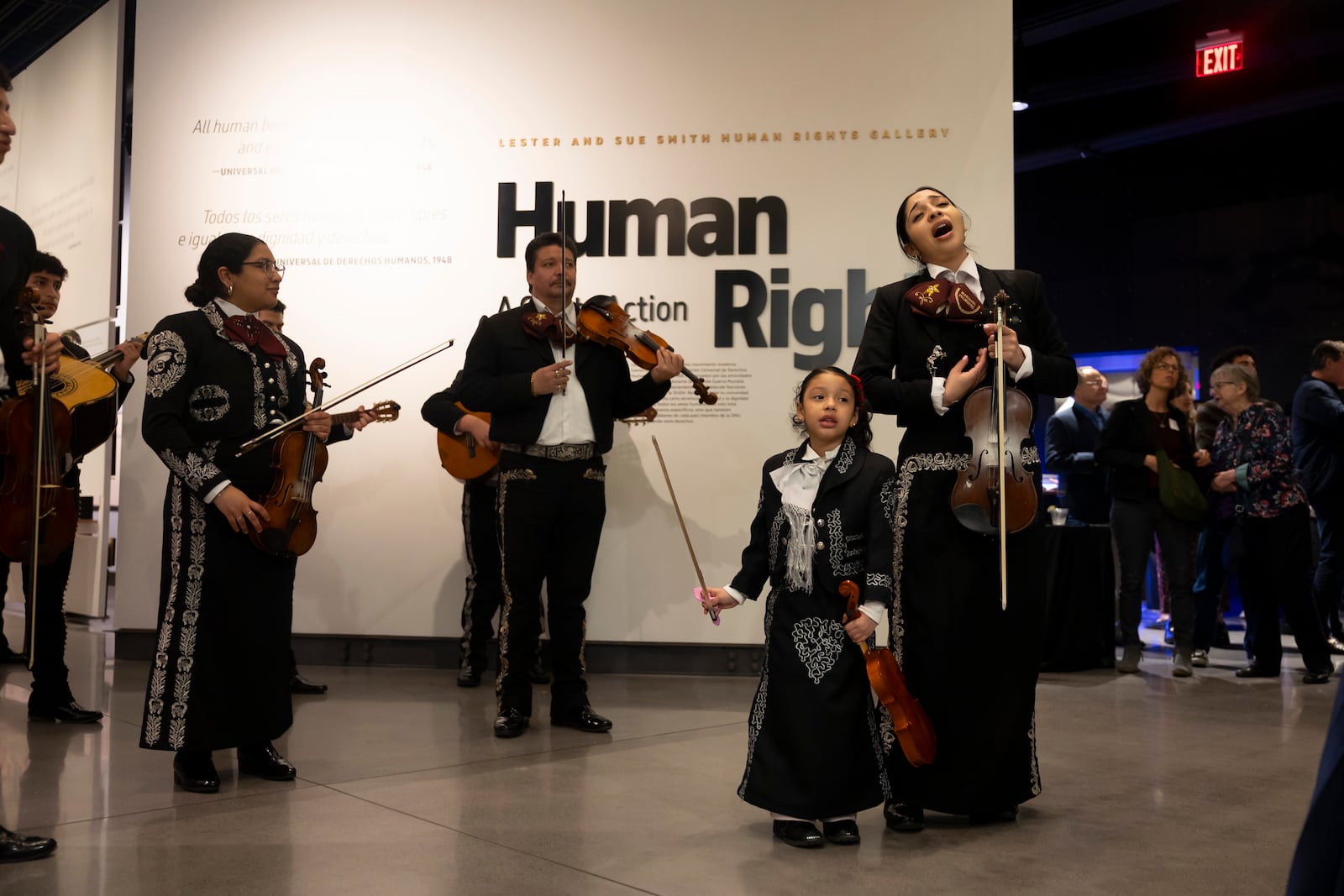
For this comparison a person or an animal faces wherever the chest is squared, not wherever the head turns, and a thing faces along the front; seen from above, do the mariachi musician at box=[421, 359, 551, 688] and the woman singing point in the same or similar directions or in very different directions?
same or similar directions

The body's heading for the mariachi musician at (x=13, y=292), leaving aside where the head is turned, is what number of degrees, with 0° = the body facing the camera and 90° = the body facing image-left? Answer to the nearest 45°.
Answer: approximately 270°

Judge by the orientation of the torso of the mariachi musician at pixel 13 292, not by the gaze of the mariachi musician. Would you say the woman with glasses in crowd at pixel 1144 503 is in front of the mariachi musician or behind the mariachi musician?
in front

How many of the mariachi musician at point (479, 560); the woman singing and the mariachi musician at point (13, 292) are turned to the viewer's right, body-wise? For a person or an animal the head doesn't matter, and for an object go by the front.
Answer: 1

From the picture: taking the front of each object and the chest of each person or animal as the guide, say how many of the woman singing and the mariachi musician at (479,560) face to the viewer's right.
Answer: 0

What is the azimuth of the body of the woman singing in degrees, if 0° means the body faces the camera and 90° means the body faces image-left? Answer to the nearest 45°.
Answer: approximately 0°

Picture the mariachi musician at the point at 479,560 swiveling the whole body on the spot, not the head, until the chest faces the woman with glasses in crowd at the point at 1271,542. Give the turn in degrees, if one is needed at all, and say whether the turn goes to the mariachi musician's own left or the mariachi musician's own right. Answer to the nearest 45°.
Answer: approximately 90° to the mariachi musician's own left

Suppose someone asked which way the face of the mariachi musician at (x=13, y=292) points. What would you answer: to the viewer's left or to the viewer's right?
to the viewer's right

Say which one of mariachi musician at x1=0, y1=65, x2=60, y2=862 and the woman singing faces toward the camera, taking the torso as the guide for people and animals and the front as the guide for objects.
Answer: the woman singing

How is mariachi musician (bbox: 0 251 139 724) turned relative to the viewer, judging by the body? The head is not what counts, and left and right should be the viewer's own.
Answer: facing the viewer and to the right of the viewer

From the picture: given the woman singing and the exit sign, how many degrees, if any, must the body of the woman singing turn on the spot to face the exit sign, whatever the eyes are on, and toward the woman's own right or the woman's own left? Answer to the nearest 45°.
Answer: approximately 180°

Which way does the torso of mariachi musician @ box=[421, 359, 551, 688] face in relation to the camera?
toward the camera
